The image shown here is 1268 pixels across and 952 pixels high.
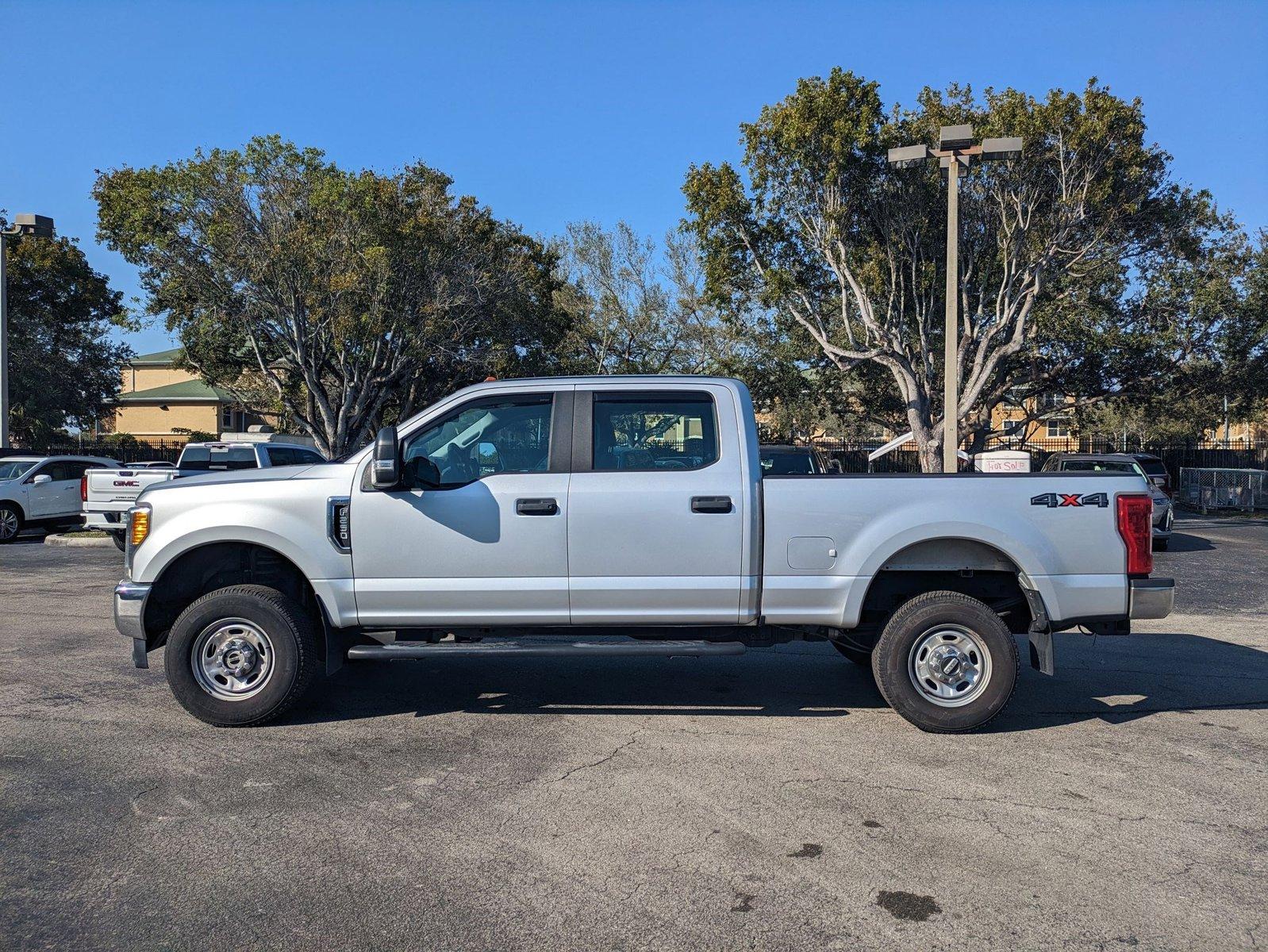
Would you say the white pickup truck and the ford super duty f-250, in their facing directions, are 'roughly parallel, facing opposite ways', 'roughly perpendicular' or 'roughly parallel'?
roughly perpendicular

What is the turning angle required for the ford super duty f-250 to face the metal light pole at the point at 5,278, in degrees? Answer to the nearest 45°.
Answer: approximately 45° to its right

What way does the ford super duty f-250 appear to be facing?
to the viewer's left

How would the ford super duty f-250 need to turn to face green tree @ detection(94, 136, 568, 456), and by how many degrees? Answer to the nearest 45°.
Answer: approximately 90° to its right

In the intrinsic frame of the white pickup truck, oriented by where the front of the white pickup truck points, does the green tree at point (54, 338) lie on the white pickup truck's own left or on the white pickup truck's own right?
on the white pickup truck's own left

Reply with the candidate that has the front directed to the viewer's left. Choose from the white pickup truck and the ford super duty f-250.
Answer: the ford super duty f-250

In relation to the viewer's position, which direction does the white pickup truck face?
facing away from the viewer and to the right of the viewer

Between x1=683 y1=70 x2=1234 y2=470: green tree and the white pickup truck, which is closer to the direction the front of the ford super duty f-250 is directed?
the white pickup truck

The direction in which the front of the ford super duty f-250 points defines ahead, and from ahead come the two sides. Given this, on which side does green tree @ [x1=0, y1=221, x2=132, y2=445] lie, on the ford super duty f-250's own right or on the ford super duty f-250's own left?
on the ford super duty f-250's own right

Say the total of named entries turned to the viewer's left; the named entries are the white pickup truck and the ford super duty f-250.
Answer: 1
